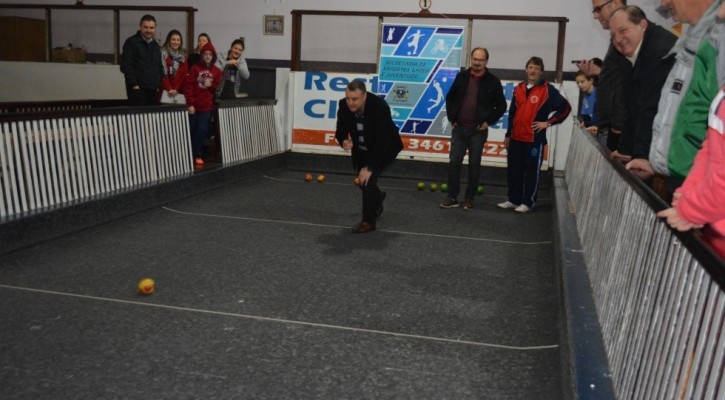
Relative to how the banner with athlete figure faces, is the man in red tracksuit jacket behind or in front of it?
in front

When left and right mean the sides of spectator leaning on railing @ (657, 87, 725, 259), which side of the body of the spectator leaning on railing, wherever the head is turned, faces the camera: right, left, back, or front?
left

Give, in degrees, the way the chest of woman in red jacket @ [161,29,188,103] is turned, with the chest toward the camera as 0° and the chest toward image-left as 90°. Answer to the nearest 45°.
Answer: approximately 0°

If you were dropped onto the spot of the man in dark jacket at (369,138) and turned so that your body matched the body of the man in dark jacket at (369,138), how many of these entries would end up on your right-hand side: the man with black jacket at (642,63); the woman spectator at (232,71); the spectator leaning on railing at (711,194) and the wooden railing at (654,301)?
1

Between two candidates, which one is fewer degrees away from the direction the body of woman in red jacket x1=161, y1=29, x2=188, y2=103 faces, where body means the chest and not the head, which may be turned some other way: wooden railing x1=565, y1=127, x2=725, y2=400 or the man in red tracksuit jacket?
the wooden railing

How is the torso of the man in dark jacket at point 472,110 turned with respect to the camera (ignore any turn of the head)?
toward the camera
